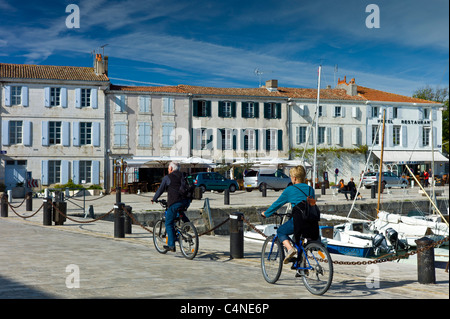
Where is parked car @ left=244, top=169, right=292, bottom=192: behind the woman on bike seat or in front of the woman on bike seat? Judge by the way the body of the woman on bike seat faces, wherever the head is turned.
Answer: in front

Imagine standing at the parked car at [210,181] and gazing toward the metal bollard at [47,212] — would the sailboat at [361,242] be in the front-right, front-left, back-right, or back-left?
front-left

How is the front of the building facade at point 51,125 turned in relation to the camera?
facing the viewer

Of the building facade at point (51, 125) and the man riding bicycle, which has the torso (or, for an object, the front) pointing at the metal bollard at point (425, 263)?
the building facade

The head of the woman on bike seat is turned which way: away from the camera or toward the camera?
away from the camera

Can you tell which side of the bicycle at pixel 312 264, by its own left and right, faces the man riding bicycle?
front

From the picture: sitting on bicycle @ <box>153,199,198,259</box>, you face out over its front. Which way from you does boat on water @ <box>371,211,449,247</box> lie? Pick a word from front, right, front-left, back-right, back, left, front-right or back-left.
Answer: right

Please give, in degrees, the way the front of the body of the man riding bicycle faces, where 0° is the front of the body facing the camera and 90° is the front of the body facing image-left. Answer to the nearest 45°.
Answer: approximately 135°

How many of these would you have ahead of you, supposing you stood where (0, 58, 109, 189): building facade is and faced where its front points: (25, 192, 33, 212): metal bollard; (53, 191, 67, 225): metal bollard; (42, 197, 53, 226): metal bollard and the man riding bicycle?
4

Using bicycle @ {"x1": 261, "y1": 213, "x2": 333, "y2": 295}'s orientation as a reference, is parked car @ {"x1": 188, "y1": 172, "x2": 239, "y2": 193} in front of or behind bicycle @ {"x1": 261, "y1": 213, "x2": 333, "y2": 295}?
in front

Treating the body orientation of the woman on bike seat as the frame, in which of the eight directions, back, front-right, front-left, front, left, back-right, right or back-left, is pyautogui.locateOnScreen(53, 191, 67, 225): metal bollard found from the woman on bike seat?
front

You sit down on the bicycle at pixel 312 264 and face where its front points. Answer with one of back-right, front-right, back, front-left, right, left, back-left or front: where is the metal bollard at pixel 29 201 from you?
front

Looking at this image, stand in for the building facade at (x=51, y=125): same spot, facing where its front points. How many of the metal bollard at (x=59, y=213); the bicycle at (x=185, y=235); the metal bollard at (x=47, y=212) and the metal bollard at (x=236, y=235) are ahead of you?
4

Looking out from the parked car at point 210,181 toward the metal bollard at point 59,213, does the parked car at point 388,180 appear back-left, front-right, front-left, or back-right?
back-left

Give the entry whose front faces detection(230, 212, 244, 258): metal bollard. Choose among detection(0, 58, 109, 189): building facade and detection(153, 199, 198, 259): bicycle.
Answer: the building facade

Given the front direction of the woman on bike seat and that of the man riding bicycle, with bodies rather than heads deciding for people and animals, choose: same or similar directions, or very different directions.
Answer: same or similar directions
